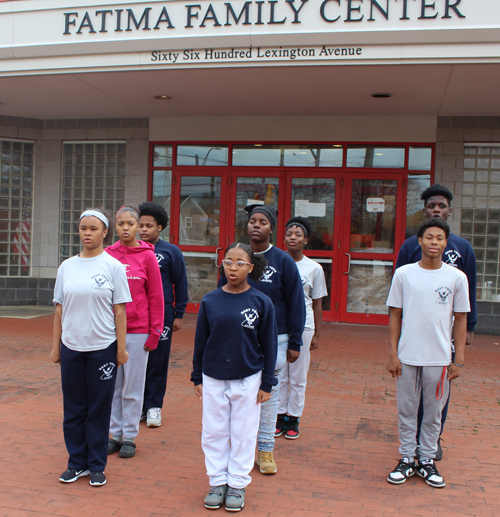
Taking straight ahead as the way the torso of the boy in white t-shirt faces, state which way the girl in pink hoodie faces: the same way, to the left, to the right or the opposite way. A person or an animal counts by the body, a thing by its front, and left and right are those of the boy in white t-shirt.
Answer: the same way

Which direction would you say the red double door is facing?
toward the camera

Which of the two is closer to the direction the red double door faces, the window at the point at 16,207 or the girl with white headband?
the girl with white headband

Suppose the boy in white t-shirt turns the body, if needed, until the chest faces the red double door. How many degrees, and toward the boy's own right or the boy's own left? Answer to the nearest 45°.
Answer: approximately 180°

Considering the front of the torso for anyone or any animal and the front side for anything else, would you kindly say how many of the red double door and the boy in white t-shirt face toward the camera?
2

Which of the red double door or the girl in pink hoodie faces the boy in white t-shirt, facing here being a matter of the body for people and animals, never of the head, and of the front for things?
the red double door

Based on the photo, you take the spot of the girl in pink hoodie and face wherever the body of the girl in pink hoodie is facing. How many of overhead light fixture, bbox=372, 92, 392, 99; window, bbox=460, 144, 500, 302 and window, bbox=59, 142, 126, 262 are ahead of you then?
0

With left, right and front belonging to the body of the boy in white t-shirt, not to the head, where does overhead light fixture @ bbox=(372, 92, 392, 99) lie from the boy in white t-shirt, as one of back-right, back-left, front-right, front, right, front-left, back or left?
back

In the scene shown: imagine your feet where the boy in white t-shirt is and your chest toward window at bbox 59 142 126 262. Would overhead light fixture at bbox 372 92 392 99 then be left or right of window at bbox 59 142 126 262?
right

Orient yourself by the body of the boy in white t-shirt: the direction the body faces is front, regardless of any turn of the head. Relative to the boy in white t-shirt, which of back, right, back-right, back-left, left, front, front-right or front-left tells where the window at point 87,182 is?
back-right

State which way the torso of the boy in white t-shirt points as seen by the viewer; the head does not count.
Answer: toward the camera

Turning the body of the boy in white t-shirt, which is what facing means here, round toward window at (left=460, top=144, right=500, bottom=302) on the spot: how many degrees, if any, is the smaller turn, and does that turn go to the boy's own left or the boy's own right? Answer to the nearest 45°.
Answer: approximately 180°

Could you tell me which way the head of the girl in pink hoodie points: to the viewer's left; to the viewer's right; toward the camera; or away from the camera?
toward the camera

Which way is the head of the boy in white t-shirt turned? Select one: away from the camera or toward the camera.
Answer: toward the camera

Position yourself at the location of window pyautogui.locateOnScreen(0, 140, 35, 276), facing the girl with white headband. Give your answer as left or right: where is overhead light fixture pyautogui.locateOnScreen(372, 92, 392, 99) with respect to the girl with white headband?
left

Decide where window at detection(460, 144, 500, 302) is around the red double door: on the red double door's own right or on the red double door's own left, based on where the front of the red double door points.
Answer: on the red double door's own left

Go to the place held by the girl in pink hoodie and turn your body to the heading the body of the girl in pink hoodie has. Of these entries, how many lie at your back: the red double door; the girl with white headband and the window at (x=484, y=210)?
2
